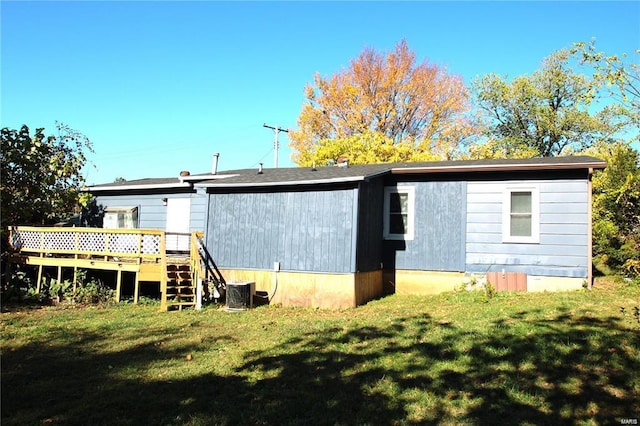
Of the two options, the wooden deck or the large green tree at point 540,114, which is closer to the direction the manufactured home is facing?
the wooden deck

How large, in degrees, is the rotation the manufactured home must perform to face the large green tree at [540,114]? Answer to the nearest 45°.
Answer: approximately 45° to its right

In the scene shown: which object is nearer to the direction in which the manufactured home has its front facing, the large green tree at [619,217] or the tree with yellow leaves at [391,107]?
the tree with yellow leaves

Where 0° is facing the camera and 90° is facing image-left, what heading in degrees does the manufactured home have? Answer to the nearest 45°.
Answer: approximately 180°

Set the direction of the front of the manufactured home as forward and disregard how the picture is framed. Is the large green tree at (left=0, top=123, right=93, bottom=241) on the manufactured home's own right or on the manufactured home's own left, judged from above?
on the manufactured home's own left

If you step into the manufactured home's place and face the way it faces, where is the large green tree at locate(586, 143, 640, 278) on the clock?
The large green tree is roughly at 2 o'clock from the manufactured home.

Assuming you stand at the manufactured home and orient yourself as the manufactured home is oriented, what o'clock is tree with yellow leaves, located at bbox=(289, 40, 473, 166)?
The tree with yellow leaves is roughly at 12 o'clock from the manufactured home.
